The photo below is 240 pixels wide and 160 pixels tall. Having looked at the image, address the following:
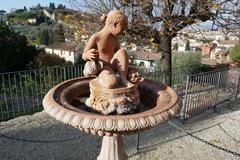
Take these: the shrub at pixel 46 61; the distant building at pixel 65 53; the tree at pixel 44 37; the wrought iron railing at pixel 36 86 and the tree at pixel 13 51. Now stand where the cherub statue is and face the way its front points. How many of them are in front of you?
0

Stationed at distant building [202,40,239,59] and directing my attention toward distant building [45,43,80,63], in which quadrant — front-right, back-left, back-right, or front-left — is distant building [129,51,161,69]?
front-left

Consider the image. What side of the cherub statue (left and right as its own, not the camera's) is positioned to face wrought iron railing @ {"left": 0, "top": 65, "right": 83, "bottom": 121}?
back

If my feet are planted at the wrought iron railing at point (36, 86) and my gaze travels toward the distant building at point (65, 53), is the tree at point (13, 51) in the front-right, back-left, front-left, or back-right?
front-left

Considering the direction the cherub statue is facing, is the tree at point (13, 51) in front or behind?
behind

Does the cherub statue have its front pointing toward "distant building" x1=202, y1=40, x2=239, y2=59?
no

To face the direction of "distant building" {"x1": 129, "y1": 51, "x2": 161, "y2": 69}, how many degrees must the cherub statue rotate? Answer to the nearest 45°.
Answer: approximately 135° to its left

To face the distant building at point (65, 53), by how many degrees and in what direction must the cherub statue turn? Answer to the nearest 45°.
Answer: approximately 135° to its left

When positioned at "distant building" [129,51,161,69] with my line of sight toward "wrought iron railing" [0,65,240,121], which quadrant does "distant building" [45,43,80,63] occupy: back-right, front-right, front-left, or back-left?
back-right

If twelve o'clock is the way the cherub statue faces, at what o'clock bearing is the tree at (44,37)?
The tree is roughly at 7 o'clock from the cherub statue.

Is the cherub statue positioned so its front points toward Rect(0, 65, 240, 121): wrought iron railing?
no

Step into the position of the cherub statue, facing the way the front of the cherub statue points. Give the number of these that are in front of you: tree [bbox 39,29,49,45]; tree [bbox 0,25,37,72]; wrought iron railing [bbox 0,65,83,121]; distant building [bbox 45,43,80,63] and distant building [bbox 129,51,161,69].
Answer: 0

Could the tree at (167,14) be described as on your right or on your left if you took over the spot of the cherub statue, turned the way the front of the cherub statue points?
on your left

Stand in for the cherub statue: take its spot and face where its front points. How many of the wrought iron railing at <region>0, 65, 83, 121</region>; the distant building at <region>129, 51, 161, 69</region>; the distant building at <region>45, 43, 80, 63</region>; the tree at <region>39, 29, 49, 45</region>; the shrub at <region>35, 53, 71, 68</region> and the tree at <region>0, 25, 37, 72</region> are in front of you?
0

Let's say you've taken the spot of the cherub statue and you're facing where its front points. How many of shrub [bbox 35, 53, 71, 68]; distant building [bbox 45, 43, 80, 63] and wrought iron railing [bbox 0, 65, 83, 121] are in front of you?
0
